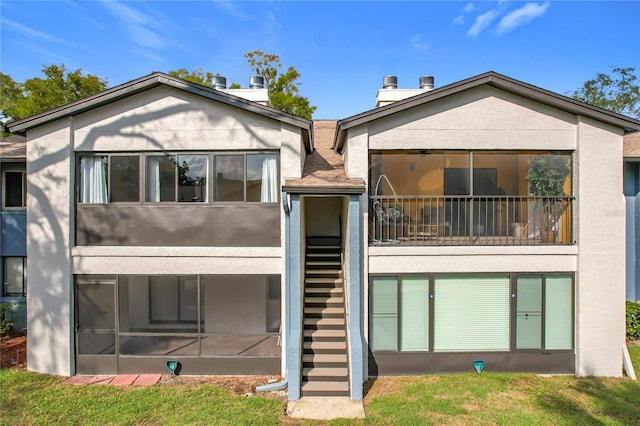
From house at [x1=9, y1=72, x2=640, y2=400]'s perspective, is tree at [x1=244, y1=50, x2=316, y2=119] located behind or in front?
behind

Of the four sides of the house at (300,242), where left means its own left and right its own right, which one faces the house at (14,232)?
right

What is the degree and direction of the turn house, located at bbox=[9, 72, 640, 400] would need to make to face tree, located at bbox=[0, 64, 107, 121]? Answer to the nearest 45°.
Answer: approximately 135° to its right

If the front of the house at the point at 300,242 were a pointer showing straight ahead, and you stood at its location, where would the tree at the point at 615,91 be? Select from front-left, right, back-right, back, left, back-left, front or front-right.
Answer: back-left

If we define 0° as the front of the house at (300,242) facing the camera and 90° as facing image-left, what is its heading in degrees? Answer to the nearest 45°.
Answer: approximately 0°
